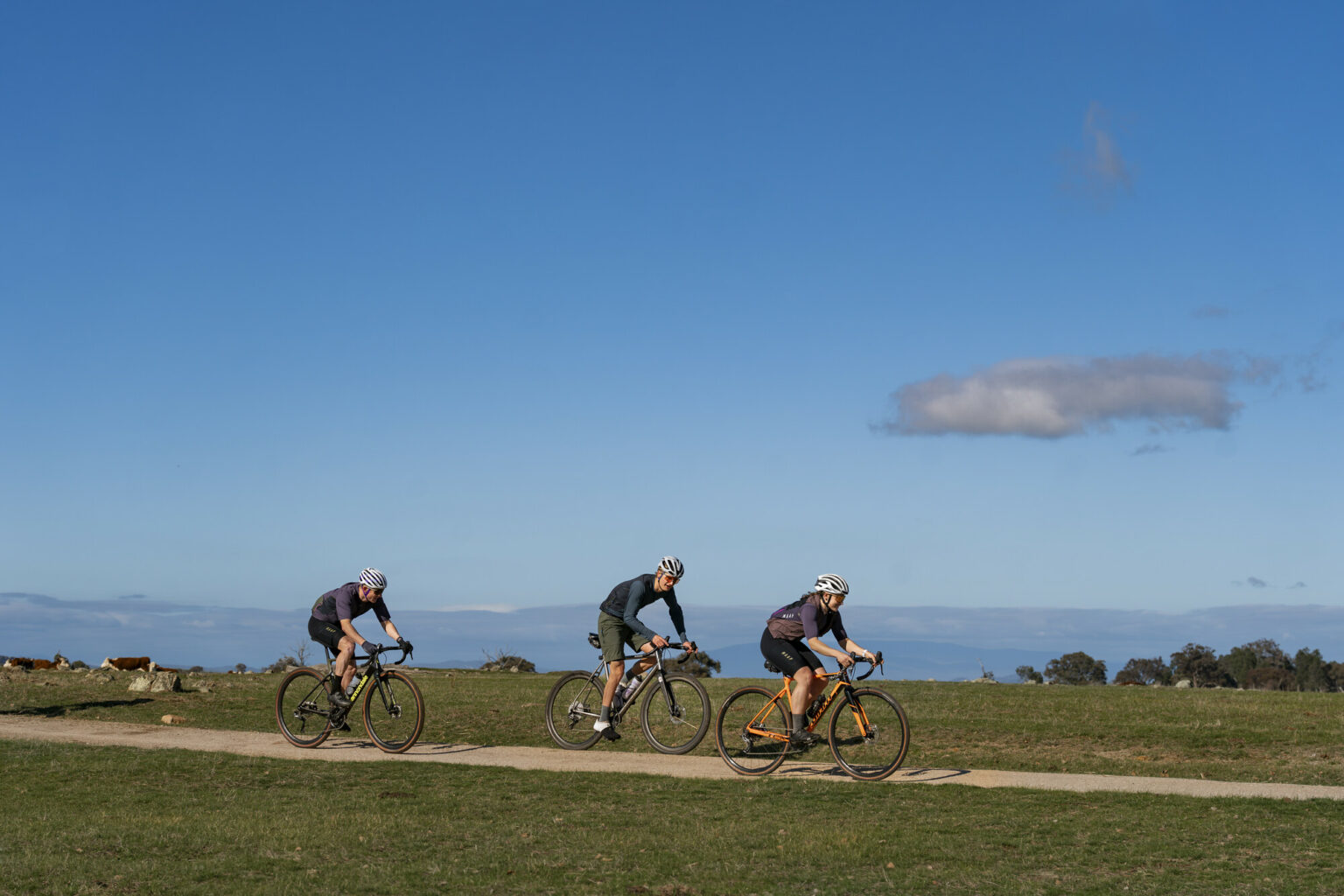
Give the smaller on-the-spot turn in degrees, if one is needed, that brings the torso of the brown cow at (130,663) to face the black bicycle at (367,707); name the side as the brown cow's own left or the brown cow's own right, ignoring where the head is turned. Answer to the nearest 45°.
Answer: approximately 90° to the brown cow's own left

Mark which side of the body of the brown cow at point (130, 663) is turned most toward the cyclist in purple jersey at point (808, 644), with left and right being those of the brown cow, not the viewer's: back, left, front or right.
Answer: left

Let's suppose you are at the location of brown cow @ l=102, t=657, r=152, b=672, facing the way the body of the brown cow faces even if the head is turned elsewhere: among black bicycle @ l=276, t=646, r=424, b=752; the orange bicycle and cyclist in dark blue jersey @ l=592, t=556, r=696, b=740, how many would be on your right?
0

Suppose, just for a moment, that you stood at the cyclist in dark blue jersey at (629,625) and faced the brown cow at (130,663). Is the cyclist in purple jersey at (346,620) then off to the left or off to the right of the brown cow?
left

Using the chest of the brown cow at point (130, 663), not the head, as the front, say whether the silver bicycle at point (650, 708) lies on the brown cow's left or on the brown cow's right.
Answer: on the brown cow's left

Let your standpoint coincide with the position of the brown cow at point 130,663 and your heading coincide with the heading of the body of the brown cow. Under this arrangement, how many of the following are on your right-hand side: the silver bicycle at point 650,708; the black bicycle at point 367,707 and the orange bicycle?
0

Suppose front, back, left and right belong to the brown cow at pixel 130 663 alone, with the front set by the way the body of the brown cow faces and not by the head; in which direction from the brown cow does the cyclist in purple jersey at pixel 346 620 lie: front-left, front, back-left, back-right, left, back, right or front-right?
left

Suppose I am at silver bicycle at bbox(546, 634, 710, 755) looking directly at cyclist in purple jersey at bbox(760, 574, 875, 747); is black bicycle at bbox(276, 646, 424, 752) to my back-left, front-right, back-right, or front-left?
back-right

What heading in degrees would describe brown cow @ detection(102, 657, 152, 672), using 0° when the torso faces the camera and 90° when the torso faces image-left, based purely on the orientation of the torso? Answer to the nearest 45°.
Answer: approximately 90°
